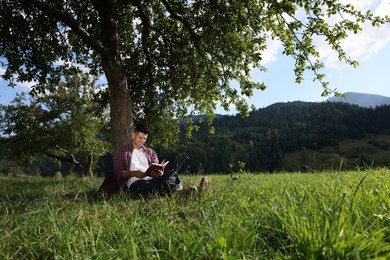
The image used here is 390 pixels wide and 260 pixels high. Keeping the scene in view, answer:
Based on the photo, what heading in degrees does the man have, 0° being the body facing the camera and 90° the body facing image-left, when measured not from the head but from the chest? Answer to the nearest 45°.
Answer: approximately 315°

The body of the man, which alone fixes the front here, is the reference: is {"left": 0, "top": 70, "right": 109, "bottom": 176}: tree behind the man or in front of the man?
behind

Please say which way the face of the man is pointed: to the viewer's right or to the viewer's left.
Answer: to the viewer's right
